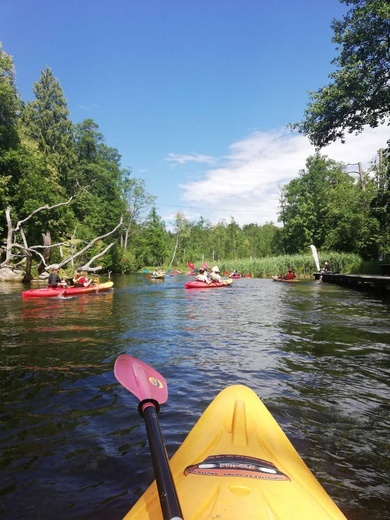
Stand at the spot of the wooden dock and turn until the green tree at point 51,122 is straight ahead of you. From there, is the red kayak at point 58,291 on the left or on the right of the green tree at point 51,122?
left

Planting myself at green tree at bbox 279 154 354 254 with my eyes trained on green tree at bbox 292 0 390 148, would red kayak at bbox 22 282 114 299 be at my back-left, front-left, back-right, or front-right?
front-right

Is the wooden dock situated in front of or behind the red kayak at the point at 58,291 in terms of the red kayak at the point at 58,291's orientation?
in front

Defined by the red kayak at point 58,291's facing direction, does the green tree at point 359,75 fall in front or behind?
in front

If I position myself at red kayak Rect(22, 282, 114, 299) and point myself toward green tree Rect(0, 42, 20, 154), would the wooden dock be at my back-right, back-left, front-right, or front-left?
back-right

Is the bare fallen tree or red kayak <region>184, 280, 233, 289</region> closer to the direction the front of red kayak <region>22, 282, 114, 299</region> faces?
the red kayak

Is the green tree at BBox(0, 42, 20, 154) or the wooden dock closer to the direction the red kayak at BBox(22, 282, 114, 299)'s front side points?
the wooden dock

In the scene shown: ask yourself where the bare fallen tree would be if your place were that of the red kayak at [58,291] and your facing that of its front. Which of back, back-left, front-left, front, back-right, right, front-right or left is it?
left

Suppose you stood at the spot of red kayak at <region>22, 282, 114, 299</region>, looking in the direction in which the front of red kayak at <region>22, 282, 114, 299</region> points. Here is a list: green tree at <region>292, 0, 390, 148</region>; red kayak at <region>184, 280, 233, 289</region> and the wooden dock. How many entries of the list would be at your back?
0

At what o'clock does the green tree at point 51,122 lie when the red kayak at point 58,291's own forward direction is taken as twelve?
The green tree is roughly at 9 o'clock from the red kayak.

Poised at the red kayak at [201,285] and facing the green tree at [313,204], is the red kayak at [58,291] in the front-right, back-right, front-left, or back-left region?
back-left

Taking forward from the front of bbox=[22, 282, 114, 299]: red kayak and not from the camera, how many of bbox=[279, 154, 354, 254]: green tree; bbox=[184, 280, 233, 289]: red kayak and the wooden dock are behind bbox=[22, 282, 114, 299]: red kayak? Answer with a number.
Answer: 0

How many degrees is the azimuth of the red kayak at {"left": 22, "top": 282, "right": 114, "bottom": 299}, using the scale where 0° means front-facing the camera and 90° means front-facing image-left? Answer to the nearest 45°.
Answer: approximately 270°
